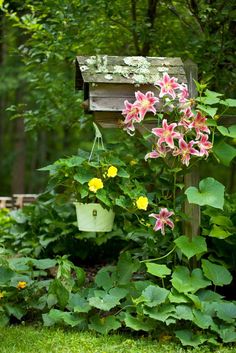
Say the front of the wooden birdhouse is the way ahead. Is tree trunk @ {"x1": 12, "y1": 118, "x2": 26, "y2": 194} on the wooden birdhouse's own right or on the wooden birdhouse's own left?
on the wooden birdhouse's own right
